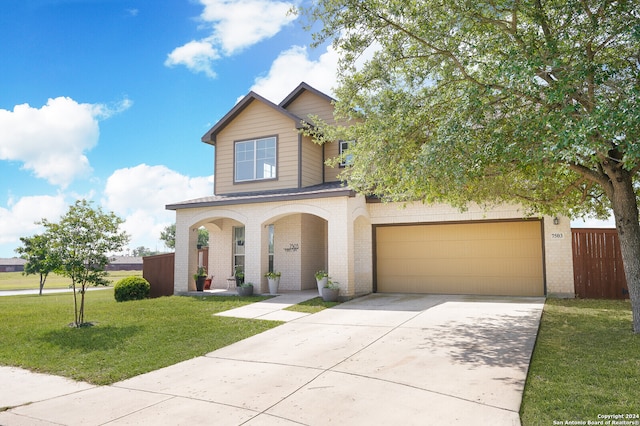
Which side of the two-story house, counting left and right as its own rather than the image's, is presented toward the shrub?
right

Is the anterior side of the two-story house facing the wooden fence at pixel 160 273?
no

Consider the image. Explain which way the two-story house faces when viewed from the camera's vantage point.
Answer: facing the viewer

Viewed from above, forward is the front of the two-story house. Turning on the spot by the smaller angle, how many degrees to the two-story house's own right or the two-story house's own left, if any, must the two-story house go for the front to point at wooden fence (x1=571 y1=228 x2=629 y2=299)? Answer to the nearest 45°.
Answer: approximately 90° to the two-story house's own left

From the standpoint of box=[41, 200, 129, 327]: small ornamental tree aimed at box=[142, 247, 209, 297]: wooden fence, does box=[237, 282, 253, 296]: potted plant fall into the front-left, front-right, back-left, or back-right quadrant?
front-right

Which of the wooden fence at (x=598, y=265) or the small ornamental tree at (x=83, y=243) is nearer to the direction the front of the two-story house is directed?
the small ornamental tree

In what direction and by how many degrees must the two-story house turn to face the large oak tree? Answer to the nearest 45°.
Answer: approximately 45° to its left
